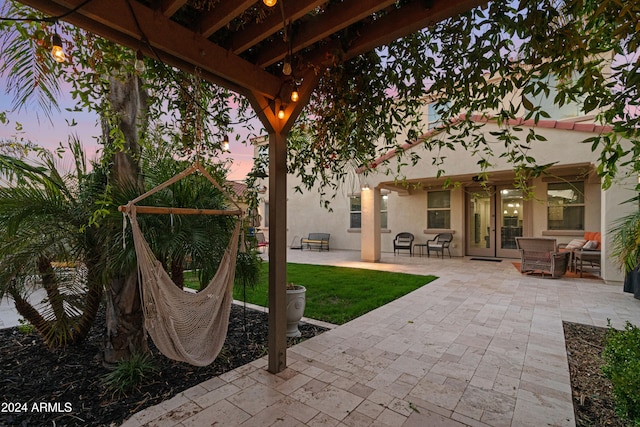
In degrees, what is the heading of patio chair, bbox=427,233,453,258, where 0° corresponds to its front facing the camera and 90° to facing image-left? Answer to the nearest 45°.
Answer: approximately 45°

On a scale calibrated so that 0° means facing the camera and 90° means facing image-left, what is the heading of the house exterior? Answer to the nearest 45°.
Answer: approximately 0°

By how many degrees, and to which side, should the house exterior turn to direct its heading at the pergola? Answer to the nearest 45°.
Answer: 0° — it already faces it

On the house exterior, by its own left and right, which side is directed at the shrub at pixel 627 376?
front

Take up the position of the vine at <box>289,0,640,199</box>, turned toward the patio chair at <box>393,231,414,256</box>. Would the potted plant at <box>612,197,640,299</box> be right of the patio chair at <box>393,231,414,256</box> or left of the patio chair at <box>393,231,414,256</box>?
right

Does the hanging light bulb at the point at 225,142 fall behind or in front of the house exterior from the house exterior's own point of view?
in front

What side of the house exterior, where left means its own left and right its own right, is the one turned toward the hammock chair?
front
